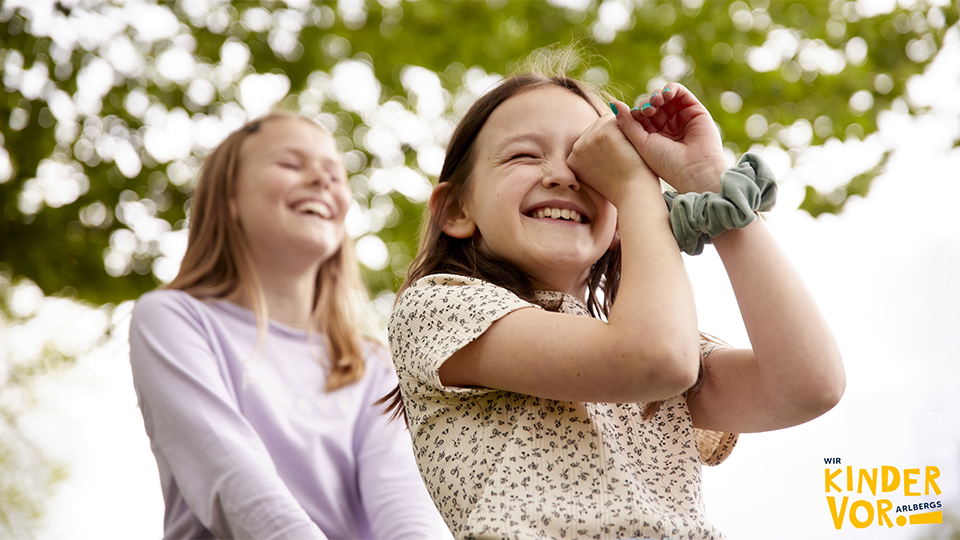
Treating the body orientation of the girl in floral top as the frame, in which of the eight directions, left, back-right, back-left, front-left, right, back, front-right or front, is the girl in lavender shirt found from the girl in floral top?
back

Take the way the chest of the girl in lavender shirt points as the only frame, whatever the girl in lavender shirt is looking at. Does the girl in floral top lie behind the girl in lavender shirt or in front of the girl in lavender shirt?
in front

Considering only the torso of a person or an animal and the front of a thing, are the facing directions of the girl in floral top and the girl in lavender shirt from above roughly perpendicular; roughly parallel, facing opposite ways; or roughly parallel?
roughly parallel

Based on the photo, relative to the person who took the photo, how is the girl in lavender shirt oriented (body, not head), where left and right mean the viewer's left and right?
facing the viewer and to the right of the viewer

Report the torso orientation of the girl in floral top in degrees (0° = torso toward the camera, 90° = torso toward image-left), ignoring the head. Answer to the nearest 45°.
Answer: approximately 315°

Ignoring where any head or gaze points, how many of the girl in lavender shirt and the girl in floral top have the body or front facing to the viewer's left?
0

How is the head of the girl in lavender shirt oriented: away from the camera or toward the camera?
toward the camera
